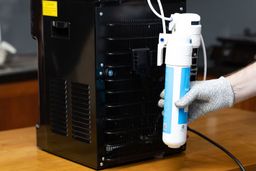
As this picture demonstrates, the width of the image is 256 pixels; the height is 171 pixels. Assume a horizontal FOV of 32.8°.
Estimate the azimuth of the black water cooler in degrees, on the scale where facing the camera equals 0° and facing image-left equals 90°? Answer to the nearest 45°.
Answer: approximately 135°
